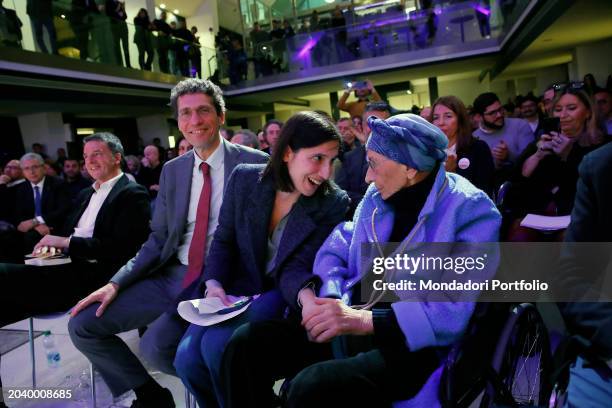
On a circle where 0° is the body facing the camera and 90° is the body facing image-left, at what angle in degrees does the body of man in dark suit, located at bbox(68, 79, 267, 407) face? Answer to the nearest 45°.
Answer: approximately 45°

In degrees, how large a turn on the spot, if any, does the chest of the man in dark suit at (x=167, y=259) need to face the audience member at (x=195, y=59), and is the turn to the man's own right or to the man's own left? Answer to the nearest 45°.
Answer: approximately 135° to the man's own right

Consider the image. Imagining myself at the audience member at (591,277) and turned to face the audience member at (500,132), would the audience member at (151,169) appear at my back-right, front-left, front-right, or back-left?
front-left

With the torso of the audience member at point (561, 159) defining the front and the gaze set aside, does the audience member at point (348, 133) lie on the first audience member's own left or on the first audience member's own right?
on the first audience member's own right

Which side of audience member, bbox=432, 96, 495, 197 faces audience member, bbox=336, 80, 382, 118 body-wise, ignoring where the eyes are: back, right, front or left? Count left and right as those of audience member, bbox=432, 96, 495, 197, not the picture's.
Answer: right

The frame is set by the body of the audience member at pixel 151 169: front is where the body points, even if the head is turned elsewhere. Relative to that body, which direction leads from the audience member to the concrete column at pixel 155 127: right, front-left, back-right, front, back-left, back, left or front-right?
back-right

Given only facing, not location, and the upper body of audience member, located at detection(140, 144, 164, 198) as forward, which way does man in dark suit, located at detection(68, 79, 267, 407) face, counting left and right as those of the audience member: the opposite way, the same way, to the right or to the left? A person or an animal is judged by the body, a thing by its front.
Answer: the same way

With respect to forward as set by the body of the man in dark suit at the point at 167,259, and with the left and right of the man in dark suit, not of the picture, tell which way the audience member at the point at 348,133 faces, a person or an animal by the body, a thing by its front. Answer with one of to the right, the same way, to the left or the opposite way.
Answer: the same way

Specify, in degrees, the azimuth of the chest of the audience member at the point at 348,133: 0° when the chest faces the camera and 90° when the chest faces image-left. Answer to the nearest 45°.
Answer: approximately 45°

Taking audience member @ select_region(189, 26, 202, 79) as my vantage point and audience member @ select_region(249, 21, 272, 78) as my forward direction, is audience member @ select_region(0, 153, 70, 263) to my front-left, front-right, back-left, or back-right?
back-right

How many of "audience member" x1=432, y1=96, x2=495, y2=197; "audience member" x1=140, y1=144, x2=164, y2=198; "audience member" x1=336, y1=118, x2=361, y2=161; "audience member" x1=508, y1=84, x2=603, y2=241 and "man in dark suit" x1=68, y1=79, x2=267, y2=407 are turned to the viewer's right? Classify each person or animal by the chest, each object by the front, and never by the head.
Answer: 0

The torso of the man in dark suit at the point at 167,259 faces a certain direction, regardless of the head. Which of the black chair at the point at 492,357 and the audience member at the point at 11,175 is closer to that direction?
the black chair

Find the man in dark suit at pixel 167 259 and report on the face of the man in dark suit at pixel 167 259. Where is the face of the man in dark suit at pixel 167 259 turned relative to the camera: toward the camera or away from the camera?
toward the camera

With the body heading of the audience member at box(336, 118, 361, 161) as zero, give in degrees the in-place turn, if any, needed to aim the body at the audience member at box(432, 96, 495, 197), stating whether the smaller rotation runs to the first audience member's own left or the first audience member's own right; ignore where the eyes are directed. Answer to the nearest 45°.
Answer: approximately 45° to the first audience member's own left
